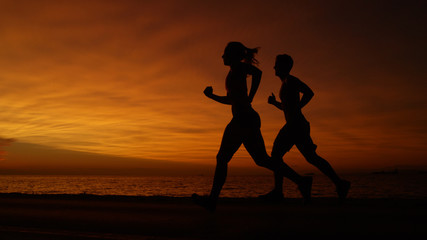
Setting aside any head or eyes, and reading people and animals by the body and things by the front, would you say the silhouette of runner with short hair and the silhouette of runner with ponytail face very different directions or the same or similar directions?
same or similar directions

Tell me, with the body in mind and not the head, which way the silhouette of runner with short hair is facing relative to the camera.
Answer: to the viewer's left

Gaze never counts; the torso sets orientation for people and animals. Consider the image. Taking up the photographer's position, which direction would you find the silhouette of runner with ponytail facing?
facing to the left of the viewer

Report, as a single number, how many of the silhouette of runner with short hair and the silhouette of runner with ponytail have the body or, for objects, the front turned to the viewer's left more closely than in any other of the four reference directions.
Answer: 2

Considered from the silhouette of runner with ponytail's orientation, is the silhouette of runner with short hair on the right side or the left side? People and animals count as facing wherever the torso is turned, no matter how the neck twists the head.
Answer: on its right

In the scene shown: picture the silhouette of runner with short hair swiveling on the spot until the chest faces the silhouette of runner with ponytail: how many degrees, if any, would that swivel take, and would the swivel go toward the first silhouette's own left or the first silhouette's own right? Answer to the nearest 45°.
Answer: approximately 45° to the first silhouette's own left
